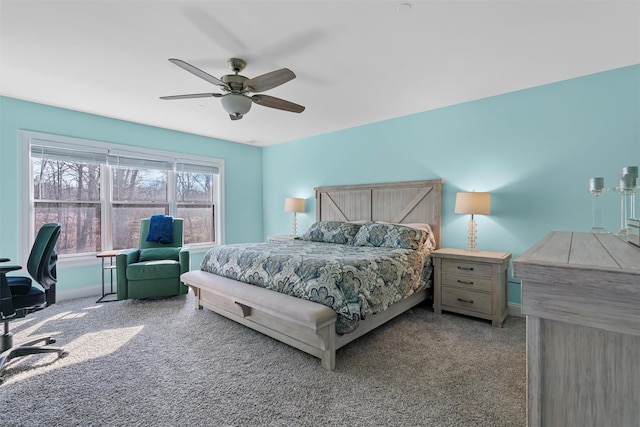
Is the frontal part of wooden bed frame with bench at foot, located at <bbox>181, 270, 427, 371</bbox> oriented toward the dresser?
no

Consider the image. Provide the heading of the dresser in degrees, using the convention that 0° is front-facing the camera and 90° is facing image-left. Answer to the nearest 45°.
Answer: approximately 90°

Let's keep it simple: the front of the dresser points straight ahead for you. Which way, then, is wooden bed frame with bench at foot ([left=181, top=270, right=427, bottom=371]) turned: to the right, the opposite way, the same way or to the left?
to the left

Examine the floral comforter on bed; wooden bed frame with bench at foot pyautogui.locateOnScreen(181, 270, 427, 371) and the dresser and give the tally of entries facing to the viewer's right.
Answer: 0

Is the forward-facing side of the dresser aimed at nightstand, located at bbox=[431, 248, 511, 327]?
no

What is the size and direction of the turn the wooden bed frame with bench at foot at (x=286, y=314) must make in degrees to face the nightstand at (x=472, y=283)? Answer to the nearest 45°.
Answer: approximately 135° to its left

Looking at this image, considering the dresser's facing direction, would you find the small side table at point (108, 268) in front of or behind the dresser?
in front

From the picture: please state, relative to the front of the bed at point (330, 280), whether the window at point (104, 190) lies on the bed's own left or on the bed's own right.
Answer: on the bed's own right

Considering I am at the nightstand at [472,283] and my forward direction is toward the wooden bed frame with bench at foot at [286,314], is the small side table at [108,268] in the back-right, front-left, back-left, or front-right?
front-right

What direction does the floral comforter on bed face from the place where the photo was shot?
facing the viewer and to the left of the viewer

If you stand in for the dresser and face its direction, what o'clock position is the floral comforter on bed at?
The floral comforter on bed is roughly at 1 o'clock from the dresser.

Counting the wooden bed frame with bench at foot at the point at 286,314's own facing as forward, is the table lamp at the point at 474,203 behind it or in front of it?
behind

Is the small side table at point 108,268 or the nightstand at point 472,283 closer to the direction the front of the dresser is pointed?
the small side table

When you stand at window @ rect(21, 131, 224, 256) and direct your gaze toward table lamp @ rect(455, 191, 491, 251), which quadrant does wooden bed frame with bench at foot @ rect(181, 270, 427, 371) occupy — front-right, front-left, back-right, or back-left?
front-right

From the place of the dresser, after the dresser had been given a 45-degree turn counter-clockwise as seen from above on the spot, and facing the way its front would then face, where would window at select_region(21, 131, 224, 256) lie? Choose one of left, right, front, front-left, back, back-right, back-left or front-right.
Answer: front-right

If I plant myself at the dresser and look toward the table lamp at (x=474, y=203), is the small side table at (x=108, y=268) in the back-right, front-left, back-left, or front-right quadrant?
front-left

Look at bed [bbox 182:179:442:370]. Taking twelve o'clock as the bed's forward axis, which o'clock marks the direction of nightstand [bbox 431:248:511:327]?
The nightstand is roughly at 7 o'clock from the bed.

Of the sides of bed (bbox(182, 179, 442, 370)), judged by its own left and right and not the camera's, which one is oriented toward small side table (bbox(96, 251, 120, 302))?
right

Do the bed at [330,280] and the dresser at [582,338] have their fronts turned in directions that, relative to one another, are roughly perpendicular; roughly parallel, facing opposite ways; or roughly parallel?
roughly perpendicular
